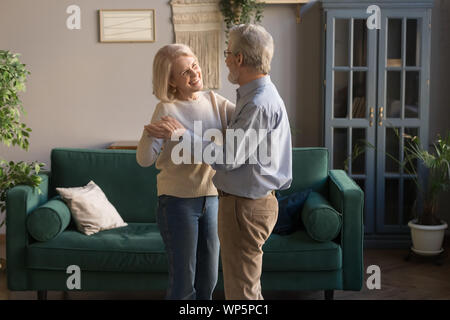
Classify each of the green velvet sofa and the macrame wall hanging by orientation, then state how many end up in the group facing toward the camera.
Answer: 2

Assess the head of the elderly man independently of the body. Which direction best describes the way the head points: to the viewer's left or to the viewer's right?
to the viewer's left

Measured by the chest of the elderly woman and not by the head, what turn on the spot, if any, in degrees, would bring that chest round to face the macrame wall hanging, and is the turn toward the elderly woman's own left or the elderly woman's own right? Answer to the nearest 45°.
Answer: approximately 135° to the elderly woman's own left

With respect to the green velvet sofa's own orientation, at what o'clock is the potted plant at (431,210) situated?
The potted plant is roughly at 8 o'clock from the green velvet sofa.

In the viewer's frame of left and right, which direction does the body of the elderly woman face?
facing the viewer and to the right of the viewer

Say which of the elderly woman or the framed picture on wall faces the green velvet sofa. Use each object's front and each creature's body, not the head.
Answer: the framed picture on wall

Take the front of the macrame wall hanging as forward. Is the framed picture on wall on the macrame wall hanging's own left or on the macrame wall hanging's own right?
on the macrame wall hanging's own right

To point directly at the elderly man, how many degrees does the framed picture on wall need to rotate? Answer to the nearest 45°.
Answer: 0° — it already faces them

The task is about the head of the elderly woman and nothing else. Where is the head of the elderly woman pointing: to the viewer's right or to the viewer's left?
to the viewer's right

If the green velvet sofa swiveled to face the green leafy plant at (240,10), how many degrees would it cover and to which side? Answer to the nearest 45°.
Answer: approximately 135° to its left

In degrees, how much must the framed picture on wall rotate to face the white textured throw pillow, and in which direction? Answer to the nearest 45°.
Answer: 0° — it already faces it
